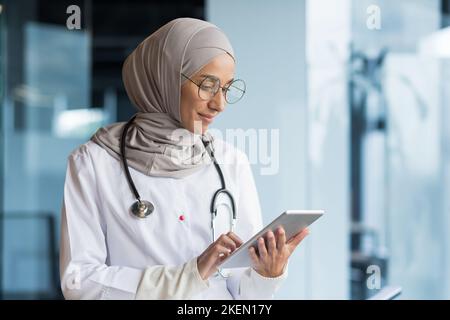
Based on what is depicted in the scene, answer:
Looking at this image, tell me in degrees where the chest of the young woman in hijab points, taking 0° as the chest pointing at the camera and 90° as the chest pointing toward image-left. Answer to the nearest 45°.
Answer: approximately 315°
